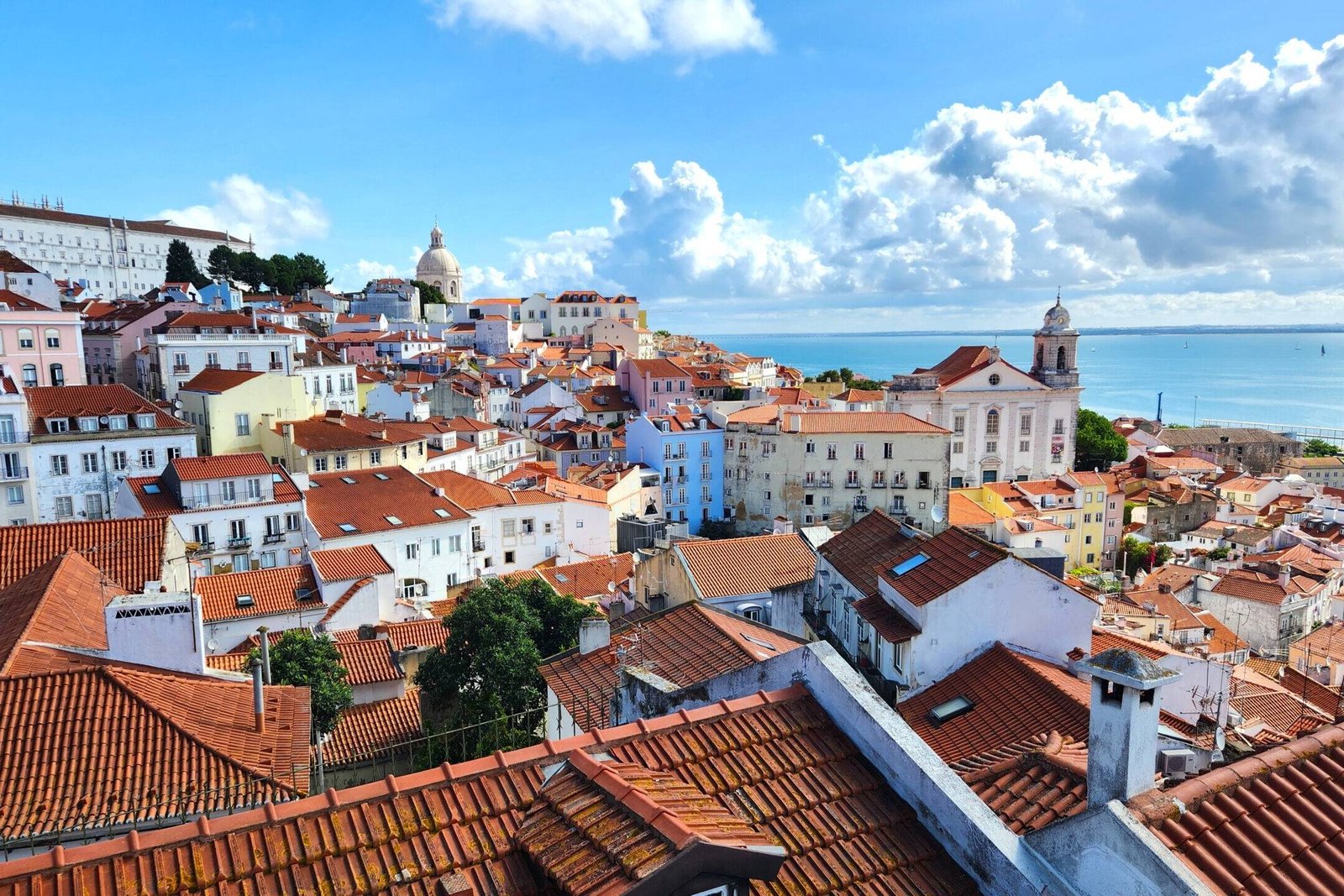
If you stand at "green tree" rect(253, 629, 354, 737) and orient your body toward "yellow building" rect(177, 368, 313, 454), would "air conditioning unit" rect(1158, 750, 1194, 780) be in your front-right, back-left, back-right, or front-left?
back-right

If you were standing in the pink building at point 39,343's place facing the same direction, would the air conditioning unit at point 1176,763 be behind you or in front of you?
in front

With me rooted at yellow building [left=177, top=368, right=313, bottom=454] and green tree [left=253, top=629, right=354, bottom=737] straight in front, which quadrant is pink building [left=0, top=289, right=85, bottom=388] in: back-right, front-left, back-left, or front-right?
back-right

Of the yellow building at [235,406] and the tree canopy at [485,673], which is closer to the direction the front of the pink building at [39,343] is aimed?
the tree canopy

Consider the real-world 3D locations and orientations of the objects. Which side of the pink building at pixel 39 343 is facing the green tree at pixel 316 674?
front

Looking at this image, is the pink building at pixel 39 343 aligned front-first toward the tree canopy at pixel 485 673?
yes

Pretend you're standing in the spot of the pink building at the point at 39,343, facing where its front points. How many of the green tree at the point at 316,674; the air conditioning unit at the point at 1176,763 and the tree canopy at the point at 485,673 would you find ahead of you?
3

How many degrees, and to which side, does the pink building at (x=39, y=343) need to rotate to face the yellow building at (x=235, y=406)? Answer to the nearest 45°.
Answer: approximately 45° to its left

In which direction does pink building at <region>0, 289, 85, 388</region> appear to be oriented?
toward the camera

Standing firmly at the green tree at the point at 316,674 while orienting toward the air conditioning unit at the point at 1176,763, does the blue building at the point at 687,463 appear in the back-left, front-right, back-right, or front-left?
back-left
